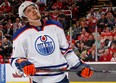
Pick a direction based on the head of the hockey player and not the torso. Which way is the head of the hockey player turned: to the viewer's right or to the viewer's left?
to the viewer's right

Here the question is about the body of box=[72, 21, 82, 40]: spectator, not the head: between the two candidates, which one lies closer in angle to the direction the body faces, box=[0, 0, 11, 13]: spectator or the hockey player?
the hockey player

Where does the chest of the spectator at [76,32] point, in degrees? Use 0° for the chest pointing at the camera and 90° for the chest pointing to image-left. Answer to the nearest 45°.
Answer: approximately 45°

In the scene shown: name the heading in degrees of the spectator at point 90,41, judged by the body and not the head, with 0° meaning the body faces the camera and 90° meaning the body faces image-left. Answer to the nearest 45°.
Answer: approximately 45°
